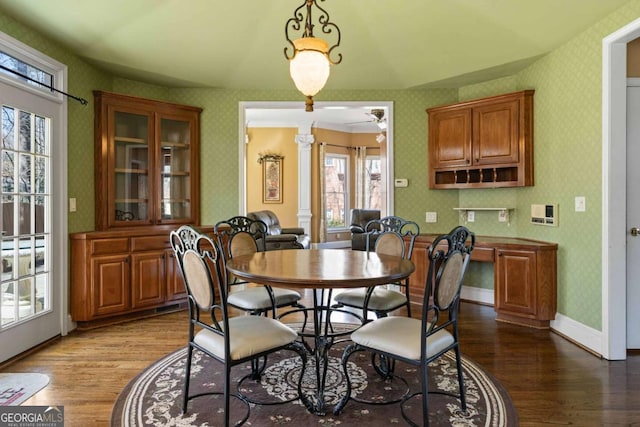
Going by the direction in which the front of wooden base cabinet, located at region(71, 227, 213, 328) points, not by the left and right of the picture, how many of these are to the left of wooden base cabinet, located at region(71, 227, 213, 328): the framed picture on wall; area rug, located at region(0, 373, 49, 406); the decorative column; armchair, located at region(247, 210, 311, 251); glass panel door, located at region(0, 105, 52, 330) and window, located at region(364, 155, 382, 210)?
4

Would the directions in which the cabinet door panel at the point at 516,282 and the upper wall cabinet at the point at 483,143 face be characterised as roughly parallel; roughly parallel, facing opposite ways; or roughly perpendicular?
roughly parallel

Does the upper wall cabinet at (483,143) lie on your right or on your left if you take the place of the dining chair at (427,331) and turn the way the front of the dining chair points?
on your right

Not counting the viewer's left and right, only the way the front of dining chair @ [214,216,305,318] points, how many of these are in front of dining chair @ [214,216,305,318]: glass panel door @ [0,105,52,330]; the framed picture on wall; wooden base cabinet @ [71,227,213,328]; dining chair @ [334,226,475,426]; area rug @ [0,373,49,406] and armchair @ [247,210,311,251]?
1

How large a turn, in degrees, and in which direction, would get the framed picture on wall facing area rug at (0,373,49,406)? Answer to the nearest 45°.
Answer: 0° — it already faces it

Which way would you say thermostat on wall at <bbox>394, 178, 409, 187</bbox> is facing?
toward the camera

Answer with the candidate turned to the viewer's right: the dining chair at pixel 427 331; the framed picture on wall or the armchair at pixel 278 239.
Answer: the armchair

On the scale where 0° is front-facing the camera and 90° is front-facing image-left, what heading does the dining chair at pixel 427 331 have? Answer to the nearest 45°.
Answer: approximately 135°

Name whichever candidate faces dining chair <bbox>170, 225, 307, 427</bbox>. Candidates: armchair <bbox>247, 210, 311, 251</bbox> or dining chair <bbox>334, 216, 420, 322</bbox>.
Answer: dining chair <bbox>334, 216, 420, 322</bbox>

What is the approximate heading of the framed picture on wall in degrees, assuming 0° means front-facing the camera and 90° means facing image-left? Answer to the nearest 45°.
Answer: approximately 0°

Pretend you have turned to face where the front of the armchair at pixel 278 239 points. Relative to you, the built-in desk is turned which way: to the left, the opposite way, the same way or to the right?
the opposite way

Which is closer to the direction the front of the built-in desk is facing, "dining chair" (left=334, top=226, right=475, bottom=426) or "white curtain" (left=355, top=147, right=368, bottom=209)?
the dining chair

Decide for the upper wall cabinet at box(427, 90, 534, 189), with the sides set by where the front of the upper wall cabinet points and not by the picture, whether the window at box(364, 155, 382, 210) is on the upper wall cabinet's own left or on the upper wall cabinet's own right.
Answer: on the upper wall cabinet's own right

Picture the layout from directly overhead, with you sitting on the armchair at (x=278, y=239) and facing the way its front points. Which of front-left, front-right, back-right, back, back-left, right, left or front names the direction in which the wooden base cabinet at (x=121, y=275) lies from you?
back-right

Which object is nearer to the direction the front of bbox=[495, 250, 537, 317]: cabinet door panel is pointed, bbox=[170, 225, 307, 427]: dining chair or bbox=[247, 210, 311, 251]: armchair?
the dining chair

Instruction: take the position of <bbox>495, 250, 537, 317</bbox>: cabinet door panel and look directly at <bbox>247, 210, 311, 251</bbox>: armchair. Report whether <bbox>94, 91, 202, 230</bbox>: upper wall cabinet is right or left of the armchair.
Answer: left

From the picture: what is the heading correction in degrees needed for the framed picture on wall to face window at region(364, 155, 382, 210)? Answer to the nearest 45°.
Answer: approximately 90° to its left

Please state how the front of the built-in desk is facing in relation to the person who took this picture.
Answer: facing the viewer and to the left of the viewer

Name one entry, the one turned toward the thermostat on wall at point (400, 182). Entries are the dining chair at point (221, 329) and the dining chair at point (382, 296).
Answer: the dining chair at point (221, 329)
